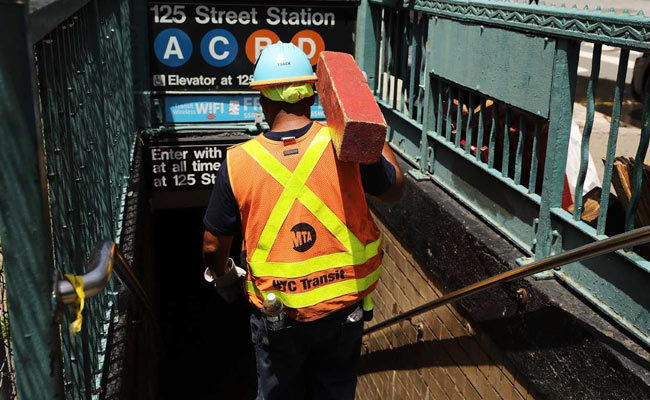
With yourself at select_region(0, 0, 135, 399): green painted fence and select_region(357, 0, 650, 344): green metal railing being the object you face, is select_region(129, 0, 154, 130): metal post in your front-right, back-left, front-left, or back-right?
front-left

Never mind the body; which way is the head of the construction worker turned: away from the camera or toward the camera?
away from the camera

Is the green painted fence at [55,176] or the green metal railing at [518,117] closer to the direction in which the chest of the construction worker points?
the green metal railing

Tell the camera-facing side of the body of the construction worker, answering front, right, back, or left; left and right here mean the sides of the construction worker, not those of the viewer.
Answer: back

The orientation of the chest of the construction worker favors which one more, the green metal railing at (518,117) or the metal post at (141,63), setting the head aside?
the metal post

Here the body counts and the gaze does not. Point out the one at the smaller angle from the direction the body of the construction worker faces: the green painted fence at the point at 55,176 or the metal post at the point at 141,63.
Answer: the metal post

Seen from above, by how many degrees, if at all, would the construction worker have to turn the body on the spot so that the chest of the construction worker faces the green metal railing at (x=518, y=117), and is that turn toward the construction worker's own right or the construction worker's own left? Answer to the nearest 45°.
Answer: approximately 45° to the construction worker's own right

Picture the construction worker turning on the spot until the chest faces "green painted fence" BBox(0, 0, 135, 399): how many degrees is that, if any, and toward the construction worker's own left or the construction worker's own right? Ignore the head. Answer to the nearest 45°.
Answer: approximately 135° to the construction worker's own left

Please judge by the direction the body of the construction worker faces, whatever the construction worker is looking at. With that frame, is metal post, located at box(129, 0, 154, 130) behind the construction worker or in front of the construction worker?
in front
